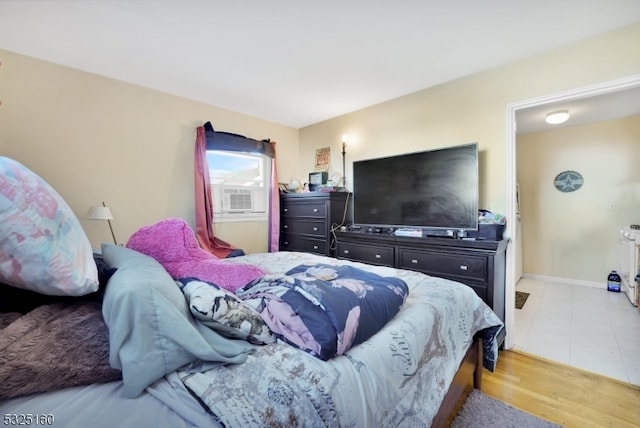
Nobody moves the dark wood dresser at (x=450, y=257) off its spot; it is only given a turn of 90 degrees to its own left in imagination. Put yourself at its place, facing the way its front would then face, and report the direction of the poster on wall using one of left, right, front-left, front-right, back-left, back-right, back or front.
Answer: back

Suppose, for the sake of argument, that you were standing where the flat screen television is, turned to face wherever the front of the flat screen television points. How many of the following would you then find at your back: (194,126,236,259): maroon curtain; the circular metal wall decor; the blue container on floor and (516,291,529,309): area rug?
3

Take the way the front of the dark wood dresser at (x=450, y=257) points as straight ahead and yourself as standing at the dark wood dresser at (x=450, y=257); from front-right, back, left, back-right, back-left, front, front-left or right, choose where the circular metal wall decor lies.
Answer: back

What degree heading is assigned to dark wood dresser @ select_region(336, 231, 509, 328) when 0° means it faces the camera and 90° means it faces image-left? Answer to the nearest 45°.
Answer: approximately 45°

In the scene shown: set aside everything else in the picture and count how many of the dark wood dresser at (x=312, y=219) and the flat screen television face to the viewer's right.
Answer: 0

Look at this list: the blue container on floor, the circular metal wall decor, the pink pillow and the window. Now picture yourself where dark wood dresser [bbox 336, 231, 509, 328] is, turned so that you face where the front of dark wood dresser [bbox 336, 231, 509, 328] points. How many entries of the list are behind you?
2

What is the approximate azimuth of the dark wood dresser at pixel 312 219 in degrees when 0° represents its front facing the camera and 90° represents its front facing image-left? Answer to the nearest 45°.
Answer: approximately 45°

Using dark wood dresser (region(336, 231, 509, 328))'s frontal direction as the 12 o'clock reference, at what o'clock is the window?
The window is roughly at 2 o'clock from the dark wood dresser.

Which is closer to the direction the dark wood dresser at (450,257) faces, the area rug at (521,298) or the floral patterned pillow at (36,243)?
the floral patterned pillow

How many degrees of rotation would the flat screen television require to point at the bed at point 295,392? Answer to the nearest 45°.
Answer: approximately 45° to its left

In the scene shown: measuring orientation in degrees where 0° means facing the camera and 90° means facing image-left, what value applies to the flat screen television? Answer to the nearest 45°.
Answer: approximately 45°

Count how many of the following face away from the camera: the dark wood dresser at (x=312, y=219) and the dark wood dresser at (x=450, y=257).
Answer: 0

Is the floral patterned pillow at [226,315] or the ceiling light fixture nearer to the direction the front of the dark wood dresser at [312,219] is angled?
the floral patterned pillow

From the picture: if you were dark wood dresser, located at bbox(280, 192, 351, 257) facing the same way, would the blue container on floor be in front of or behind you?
behind
